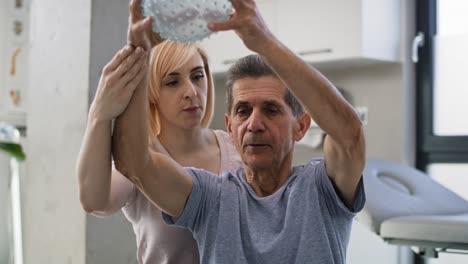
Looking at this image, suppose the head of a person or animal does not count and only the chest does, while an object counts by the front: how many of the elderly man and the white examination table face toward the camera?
1

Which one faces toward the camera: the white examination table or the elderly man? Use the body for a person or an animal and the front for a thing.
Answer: the elderly man

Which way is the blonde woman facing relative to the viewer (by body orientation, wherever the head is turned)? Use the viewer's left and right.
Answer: facing the viewer and to the right of the viewer

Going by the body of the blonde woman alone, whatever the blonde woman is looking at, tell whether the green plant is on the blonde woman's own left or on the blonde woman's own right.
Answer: on the blonde woman's own right

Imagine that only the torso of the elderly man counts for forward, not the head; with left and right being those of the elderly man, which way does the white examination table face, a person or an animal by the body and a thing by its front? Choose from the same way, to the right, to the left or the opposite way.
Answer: to the left

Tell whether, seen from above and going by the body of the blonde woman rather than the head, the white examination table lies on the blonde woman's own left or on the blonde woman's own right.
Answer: on the blonde woman's own left

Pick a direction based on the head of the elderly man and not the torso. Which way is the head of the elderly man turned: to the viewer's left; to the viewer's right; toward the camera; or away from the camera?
toward the camera

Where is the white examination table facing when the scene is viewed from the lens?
facing to the right of the viewer

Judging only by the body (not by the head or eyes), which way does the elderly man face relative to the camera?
toward the camera

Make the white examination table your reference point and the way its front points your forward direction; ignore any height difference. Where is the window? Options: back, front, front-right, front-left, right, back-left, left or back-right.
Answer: left

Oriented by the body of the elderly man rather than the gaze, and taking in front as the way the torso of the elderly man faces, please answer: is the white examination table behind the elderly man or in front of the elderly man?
behind

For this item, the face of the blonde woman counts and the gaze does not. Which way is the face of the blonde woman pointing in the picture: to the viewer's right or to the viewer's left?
to the viewer's right
